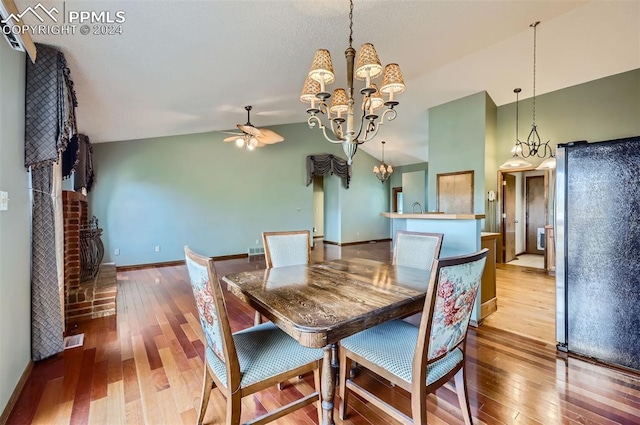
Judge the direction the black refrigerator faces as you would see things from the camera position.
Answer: facing to the left of the viewer

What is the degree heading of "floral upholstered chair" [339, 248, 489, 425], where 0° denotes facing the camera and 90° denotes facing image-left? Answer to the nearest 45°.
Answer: approximately 135°

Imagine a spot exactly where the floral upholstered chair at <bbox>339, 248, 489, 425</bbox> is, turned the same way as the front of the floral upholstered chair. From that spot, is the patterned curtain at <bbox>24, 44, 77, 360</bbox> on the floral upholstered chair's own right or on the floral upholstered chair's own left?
on the floral upholstered chair's own left

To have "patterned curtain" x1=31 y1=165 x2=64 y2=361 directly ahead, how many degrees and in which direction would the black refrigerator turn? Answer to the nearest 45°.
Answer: approximately 45° to its left

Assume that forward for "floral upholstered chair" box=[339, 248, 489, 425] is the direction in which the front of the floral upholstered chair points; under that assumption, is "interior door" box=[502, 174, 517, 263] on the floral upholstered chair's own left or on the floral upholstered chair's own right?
on the floral upholstered chair's own right

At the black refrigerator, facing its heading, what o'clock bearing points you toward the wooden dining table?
The wooden dining table is roughly at 10 o'clock from the black refrigerator.

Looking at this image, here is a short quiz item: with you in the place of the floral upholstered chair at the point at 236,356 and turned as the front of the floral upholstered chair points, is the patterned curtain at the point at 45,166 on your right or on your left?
on your left

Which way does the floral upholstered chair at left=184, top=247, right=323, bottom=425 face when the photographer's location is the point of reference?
facing away from the viewer and to the right of the viewer

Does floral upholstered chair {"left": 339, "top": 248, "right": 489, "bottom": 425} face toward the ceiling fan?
yes

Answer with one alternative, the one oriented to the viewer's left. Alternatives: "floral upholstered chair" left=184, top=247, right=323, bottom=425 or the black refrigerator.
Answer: the black refrigerator

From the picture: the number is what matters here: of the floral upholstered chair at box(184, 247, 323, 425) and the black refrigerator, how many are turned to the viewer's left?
1

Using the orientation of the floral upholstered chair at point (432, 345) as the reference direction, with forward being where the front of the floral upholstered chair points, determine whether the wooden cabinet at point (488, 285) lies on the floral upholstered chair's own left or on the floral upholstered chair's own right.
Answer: on the floral upholstered chair's own right
